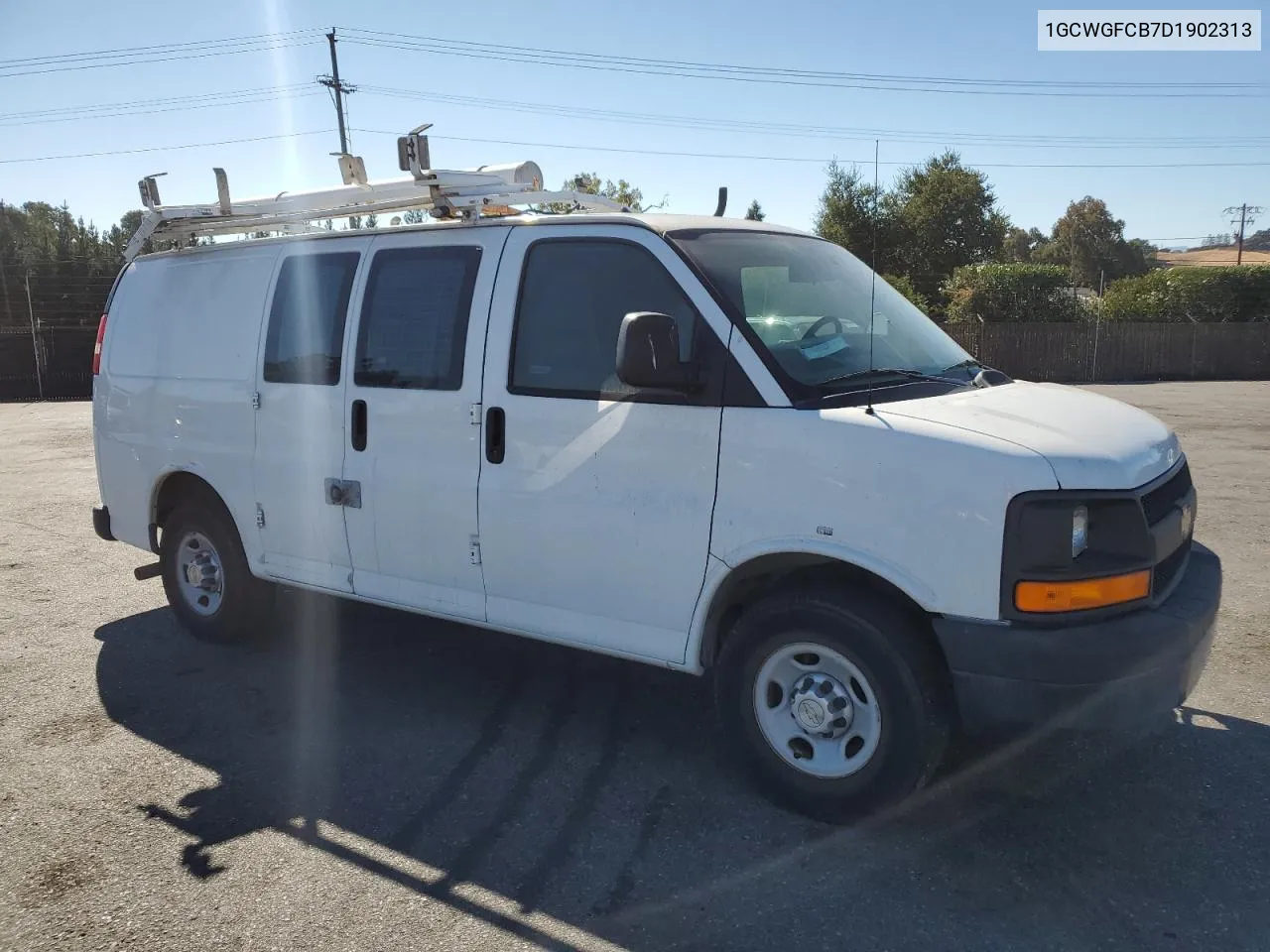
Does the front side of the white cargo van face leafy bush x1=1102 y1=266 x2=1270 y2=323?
no

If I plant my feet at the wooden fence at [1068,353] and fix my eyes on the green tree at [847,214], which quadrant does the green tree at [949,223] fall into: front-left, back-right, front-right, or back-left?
front-right

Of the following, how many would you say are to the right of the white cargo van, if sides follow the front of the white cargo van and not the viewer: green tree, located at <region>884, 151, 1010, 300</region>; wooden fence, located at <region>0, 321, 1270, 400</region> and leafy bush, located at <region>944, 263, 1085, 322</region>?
0

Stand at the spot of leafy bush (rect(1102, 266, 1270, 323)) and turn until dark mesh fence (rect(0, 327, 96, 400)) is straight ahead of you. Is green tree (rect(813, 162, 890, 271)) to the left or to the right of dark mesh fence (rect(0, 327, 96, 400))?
right

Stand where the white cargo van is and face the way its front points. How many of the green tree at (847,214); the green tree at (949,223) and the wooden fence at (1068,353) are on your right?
0

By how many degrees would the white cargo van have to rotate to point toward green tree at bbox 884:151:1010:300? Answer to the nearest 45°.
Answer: approximately 135° to its left

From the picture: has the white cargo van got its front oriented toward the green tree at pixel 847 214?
no

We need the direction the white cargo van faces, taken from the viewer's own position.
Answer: facing the viewer and to the right of the viewer

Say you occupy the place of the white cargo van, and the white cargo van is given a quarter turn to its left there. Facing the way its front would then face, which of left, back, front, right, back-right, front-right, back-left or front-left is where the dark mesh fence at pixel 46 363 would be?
left

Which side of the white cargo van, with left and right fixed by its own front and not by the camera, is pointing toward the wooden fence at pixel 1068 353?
left

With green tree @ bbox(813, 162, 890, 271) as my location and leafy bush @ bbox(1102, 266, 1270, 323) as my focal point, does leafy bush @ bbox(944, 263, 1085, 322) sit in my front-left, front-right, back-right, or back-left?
front-right

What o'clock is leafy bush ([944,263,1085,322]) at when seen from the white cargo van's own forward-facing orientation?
The leafy bush is roughly at 8 o'clock from the white cargo van.
